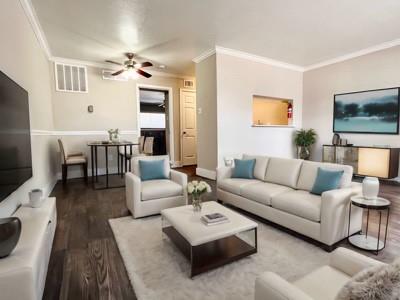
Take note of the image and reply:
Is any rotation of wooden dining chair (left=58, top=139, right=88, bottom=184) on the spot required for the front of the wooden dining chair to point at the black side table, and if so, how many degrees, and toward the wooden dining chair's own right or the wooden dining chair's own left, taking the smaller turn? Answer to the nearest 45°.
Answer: approximately 45° to the wooden dining chair's own right

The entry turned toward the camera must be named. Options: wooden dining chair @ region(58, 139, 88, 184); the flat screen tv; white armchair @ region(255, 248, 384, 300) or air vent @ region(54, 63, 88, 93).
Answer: the air vent

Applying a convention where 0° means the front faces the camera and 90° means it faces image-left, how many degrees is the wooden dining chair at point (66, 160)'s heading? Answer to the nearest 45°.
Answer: approximately 270°

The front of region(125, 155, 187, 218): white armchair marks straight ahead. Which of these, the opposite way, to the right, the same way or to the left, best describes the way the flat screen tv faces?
to the left

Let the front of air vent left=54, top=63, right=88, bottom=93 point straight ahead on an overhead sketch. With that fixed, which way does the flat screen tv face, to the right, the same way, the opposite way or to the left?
to the left

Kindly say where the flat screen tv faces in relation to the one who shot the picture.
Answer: facing to the right of the viewer

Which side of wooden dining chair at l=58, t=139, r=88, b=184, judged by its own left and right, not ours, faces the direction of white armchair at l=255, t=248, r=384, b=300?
right

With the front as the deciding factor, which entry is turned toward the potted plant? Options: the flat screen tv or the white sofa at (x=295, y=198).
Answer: the flat screen tv

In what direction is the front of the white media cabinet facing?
to the viewer's right

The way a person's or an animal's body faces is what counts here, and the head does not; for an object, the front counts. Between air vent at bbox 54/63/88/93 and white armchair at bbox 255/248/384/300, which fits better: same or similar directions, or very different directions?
very different directions
